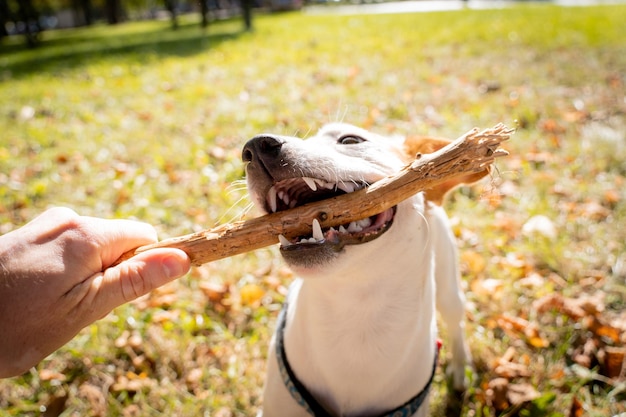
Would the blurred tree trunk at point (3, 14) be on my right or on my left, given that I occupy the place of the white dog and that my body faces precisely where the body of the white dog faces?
on my right

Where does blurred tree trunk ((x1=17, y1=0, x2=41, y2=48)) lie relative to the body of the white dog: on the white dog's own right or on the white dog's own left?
on the white dog's own right

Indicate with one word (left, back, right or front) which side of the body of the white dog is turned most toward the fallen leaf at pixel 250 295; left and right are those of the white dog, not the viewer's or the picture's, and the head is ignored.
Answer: right

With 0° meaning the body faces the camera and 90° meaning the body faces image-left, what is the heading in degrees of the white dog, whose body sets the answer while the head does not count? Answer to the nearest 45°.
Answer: approximately 45°
